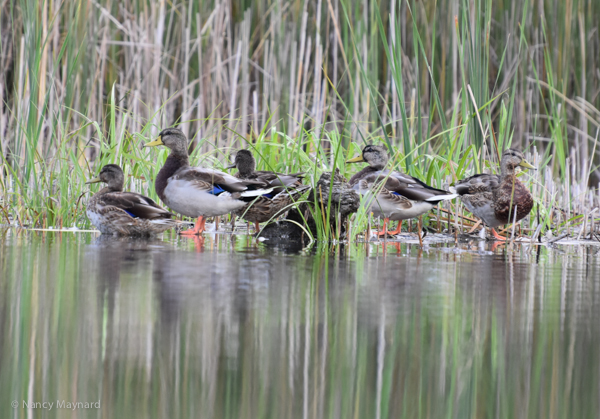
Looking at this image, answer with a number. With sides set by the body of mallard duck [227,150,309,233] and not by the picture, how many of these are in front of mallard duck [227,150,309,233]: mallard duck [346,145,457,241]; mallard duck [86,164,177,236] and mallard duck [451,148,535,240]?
1

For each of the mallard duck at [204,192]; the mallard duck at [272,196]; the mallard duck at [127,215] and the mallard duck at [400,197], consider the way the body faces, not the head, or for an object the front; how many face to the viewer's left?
4

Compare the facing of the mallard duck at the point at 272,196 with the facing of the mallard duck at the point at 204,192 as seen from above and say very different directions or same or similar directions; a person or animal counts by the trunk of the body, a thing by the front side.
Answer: same or similar directions

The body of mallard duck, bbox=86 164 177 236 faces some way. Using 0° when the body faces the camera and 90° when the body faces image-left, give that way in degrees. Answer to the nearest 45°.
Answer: approximately 90°

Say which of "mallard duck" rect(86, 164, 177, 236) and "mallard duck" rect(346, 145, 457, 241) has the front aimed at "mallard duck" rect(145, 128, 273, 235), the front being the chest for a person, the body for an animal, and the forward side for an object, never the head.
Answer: "mallard duck" rect(346, 145, 457, 241)

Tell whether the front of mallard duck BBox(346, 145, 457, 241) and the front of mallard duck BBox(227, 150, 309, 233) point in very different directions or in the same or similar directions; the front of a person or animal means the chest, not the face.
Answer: same or similar directions

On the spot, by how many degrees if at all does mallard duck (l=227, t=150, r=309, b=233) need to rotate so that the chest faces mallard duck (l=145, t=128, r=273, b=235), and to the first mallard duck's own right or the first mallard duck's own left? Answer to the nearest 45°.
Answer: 0° — it already faces it

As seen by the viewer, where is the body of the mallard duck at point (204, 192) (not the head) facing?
to the viewer's left

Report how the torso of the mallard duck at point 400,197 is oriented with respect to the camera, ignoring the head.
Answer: to the viewer's left

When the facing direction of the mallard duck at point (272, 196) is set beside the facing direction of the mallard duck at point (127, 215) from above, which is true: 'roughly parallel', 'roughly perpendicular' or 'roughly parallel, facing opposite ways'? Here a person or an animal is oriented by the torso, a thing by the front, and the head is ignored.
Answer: roughly parallel

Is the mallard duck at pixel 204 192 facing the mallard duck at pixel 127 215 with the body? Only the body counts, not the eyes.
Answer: yes

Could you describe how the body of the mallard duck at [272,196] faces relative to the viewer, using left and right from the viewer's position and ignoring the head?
facing to the left of the viewer

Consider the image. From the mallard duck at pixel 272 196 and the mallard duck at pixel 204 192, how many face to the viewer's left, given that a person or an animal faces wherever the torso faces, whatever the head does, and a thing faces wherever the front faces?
2

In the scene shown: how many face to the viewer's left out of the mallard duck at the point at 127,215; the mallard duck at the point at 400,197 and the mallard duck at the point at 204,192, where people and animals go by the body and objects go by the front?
3

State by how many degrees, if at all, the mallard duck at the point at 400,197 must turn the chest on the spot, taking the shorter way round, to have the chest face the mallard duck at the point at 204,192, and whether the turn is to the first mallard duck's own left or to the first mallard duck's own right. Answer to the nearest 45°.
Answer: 0° — it already faces it

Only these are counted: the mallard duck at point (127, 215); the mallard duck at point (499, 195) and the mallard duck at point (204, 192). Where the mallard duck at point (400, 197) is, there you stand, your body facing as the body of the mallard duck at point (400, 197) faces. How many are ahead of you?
2
